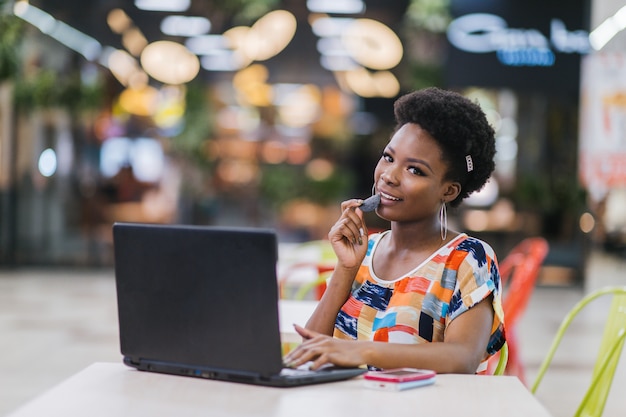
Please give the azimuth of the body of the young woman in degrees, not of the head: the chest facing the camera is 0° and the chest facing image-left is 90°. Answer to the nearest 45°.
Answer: approximately 45°

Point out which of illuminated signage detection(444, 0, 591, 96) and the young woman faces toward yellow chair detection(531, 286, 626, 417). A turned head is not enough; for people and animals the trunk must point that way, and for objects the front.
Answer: the illuminated signage

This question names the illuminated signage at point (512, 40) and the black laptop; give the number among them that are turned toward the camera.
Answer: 1

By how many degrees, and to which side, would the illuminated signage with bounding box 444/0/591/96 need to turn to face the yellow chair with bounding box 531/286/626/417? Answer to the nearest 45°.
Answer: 0° — it already faces it

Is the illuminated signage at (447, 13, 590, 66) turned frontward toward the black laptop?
yes

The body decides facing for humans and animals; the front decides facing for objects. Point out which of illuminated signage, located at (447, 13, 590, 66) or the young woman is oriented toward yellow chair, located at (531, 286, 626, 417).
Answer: the illuminated signage

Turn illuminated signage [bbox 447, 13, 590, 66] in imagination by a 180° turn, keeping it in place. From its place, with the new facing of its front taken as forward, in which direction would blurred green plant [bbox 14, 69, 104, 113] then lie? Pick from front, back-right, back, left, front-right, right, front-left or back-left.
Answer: left

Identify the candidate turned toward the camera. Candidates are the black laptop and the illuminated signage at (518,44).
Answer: the illuminated signage

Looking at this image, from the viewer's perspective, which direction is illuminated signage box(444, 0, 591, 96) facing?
toward the camera

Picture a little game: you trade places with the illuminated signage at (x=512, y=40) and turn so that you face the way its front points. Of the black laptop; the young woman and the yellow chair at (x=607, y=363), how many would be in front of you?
3

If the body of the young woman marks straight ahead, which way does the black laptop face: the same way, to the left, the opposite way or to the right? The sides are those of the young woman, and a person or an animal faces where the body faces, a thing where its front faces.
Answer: the opposite way

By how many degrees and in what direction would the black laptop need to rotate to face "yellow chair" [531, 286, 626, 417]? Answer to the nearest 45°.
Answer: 0° — it already faces it

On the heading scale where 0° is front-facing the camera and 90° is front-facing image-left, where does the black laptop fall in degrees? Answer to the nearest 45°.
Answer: approximately 225°

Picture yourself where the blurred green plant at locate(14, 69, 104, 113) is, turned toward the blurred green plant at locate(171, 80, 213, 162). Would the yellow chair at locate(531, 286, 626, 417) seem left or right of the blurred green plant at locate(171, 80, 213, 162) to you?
right

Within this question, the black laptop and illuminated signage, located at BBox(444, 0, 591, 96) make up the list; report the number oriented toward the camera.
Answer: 1

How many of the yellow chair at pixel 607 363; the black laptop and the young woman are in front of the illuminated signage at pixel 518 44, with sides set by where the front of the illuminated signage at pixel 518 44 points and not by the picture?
3
